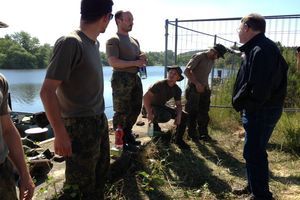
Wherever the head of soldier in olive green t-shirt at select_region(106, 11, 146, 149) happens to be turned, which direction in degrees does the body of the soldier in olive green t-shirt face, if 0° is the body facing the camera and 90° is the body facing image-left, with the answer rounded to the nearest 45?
approximately 315°

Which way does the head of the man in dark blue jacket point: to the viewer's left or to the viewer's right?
to the viewer's left

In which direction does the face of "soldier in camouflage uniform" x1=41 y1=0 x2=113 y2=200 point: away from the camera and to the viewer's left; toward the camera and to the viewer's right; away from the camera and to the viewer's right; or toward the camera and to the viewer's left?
away from the camera and to the viewer's right

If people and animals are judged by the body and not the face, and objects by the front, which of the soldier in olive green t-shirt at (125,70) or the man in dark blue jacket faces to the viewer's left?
the man in dark blue jacket

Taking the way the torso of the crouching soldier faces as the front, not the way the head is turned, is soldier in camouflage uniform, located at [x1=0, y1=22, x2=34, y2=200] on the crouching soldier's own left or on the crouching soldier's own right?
on the crouching soldier's own right

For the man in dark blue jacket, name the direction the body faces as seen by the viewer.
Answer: to the viewer's left

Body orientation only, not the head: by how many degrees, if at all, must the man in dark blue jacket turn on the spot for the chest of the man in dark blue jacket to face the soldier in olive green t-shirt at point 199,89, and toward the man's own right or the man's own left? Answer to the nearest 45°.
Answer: approximately 45° to the man's own right

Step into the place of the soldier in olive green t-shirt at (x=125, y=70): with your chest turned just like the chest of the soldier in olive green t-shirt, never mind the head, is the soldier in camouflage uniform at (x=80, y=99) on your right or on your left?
on your right
